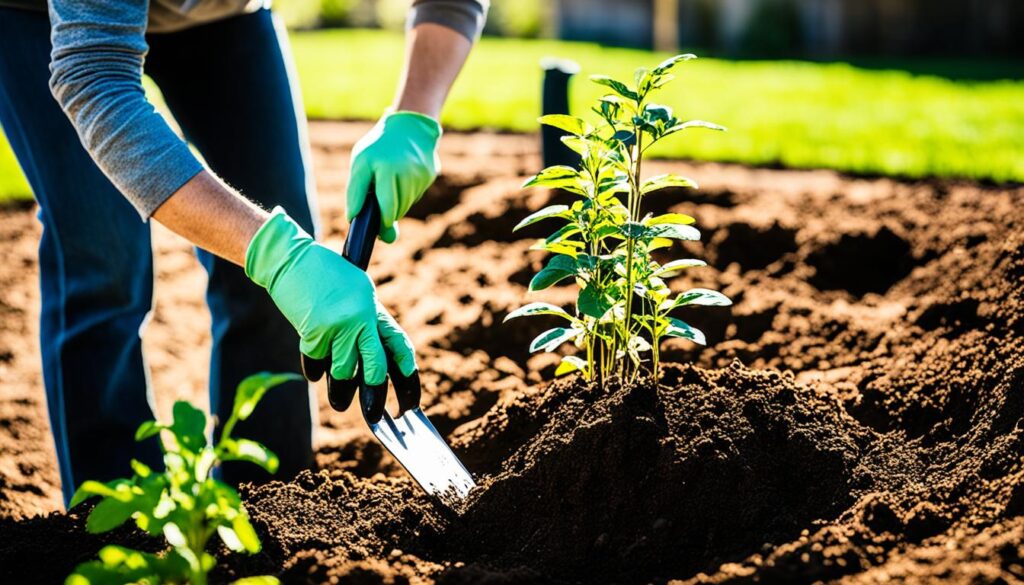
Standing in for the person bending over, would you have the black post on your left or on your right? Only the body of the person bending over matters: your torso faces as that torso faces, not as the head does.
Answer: on your left

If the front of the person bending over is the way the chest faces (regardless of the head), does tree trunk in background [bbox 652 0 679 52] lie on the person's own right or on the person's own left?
on the person's own left

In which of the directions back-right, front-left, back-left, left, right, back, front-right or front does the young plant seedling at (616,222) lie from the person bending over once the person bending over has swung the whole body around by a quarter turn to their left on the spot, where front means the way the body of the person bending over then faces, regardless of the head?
right

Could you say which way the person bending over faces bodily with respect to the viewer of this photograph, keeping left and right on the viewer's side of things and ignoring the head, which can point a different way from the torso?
facing the viewer and to the right of the viewer

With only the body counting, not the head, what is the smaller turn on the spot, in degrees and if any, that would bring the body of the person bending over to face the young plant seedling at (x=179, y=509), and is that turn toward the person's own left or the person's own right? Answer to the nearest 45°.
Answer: approximately 45° to the person's own right
